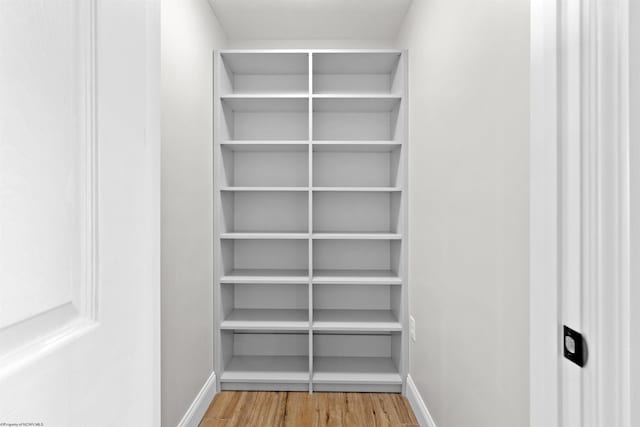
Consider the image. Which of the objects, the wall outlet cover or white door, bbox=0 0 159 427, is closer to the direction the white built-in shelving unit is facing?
the white door

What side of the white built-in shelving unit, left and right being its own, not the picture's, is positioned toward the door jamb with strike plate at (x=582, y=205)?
front

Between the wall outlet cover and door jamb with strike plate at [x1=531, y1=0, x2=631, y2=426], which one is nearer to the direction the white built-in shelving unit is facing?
the door jamb with strike plate

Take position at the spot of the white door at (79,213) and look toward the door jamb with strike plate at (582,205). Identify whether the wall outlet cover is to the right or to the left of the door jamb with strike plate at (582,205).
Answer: left

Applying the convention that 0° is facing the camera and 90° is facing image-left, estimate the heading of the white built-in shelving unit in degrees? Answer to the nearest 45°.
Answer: approximately 0°

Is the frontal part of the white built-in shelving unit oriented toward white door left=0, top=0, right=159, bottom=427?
yes

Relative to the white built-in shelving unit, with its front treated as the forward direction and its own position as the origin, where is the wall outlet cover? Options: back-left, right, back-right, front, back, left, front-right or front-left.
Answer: front-left

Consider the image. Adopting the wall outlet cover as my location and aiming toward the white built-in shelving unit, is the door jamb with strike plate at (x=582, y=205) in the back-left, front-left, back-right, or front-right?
back-left
